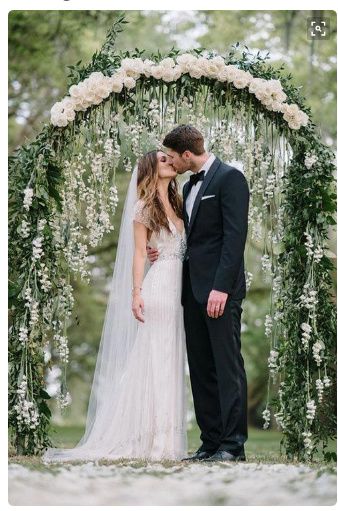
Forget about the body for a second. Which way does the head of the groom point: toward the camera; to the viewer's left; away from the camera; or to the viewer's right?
to the viewer's left

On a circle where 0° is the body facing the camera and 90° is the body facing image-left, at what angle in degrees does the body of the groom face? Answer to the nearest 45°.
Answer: approximately 45°
